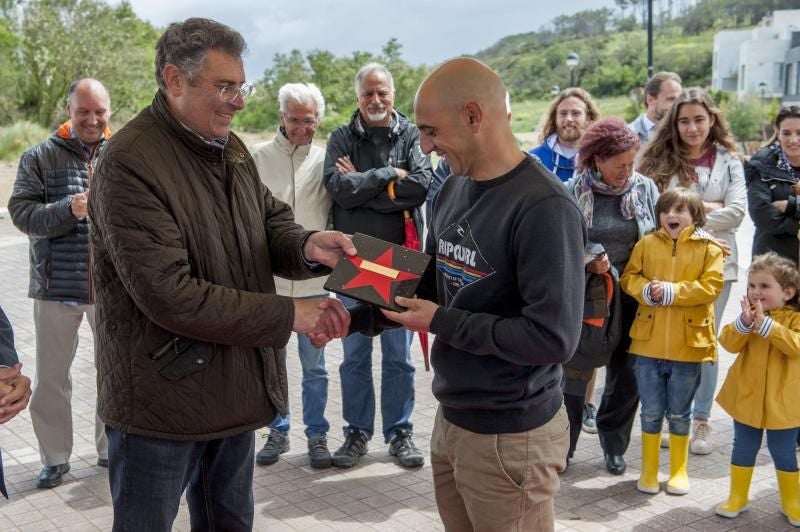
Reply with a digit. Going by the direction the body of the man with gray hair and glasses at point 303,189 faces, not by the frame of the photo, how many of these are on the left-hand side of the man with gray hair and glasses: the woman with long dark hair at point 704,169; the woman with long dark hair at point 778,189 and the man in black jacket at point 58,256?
2

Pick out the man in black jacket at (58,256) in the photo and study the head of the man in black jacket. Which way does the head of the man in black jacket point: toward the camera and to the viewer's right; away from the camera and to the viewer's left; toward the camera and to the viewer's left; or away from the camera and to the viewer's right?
toward the camera and to the viewer's right

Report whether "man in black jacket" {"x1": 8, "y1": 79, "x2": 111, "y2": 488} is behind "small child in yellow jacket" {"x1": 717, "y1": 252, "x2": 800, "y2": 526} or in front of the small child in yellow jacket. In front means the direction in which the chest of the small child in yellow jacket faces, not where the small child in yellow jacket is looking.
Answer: in front

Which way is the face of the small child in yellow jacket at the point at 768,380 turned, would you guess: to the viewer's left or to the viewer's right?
to the viewer's left

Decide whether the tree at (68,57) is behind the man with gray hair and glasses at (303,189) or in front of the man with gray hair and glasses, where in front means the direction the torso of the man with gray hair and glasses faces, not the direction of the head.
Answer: behind

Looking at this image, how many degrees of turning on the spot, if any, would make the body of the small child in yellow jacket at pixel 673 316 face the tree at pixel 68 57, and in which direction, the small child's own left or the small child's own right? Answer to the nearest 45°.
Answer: approximately 135° to the small child's own right

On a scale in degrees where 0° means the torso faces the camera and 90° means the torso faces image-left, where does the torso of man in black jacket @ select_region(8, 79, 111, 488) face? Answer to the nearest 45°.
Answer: approximately 315°

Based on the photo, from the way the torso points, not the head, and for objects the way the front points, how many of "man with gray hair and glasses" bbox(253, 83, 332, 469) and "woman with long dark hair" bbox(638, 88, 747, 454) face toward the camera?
2

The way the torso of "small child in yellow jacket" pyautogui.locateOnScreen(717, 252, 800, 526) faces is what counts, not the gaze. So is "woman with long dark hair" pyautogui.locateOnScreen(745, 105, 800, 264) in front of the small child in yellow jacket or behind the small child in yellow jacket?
behind

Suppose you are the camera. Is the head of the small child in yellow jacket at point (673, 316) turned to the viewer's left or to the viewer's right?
to the viewer's left

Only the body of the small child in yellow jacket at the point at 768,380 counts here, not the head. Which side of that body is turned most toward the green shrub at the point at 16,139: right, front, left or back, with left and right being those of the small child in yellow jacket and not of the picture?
right

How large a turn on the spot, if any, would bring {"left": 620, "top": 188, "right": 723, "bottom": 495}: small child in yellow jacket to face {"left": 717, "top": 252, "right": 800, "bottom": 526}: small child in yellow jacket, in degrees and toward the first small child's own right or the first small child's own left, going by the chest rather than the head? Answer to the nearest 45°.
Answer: approximately 45° to the first small child's own left

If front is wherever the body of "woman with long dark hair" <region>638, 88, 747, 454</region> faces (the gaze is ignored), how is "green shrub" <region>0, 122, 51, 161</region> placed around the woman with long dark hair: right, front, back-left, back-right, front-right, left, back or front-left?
back-right

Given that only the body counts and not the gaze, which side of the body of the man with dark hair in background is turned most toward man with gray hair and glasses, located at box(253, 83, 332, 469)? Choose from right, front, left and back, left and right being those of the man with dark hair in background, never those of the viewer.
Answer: right

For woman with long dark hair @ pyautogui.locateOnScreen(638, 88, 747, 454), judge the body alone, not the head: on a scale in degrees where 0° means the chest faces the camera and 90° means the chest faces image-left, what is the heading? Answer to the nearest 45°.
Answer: approximately 0°
